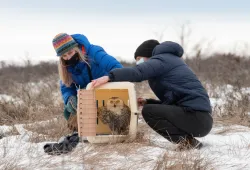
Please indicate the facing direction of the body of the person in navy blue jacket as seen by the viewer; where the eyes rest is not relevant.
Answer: to the viewer's left

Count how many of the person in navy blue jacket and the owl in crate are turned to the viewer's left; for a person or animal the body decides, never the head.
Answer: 1

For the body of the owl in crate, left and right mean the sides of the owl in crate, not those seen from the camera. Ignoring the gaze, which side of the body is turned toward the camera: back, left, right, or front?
front

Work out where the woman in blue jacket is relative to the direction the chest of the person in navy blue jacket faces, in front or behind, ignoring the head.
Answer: in front

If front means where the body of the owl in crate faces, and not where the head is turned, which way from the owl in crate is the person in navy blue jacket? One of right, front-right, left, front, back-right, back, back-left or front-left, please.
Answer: left

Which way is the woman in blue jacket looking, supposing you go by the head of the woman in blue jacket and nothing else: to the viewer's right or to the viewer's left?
to the viewer's right

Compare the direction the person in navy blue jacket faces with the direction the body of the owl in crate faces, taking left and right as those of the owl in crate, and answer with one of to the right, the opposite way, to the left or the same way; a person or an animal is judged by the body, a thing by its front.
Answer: to the right

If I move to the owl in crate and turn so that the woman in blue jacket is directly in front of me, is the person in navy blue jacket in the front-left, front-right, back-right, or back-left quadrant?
back-right

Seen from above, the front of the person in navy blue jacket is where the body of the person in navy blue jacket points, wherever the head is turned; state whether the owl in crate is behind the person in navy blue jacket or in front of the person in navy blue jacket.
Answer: in front

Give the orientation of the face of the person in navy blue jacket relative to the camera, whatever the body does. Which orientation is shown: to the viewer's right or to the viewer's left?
to the viewer's left
